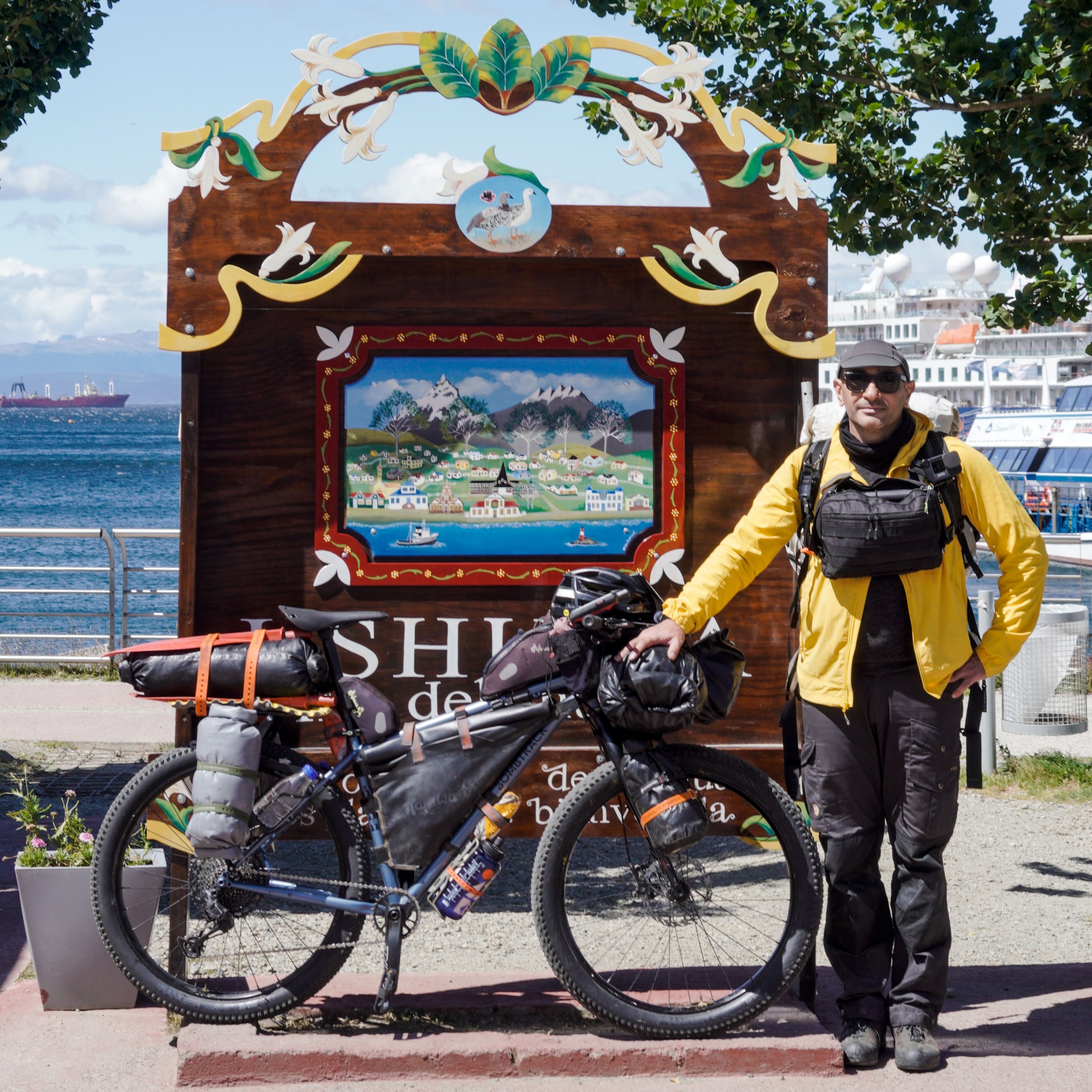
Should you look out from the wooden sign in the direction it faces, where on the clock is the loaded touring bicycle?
The loaded touring bicycle is roughly at 12 o'clock from the wooden sign.

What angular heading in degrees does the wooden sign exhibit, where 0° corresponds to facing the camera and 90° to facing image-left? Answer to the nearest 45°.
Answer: approximately 0°

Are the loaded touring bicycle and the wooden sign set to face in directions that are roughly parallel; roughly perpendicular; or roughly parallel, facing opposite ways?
roughly perpendicular

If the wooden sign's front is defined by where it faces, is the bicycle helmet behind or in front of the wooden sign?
in front

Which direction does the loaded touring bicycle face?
to the viewer's right

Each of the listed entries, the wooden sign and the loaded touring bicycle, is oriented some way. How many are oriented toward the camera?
1

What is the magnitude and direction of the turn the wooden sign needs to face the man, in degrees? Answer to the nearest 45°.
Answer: approximately 45° to its left

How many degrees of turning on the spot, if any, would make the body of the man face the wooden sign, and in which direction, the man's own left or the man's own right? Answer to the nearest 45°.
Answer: approximately 135° to the man's own right

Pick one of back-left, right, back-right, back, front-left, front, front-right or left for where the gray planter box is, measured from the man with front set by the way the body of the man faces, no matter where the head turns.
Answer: right
